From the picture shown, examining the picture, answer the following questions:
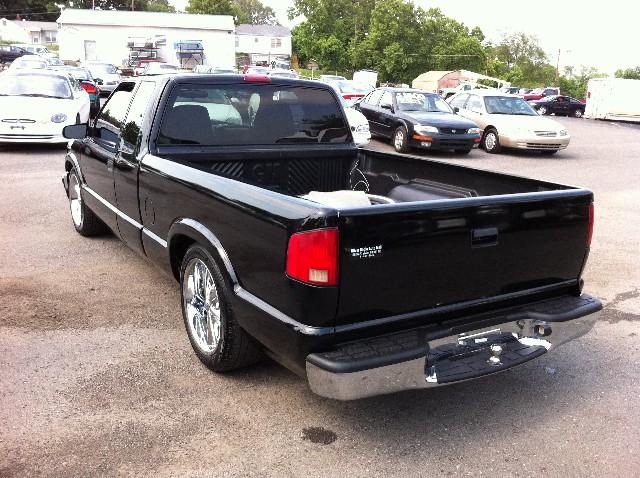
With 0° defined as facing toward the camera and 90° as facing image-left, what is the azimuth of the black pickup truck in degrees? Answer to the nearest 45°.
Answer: approximately 135°

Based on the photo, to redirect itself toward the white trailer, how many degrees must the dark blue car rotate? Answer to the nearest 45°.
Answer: approximately 90° to its left

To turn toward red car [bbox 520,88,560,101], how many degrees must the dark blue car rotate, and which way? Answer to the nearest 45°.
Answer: approximately 135° to its left

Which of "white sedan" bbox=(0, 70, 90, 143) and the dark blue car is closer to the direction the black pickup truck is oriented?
the white sedan

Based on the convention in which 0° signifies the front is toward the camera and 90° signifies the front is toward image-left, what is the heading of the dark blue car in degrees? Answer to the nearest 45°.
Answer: approximately 315°

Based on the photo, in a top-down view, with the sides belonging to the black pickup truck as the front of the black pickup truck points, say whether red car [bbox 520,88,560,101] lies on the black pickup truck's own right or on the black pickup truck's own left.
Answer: on the black pickup truck's own right

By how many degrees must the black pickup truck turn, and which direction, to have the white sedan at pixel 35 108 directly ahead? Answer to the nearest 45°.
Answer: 0° — it already faces it

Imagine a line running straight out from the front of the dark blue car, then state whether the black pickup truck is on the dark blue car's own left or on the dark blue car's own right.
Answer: on the dark blue car's own right

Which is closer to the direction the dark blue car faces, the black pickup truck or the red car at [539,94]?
the black pickup truck

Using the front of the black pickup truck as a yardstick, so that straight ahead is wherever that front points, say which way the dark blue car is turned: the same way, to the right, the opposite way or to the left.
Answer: the opposite way
